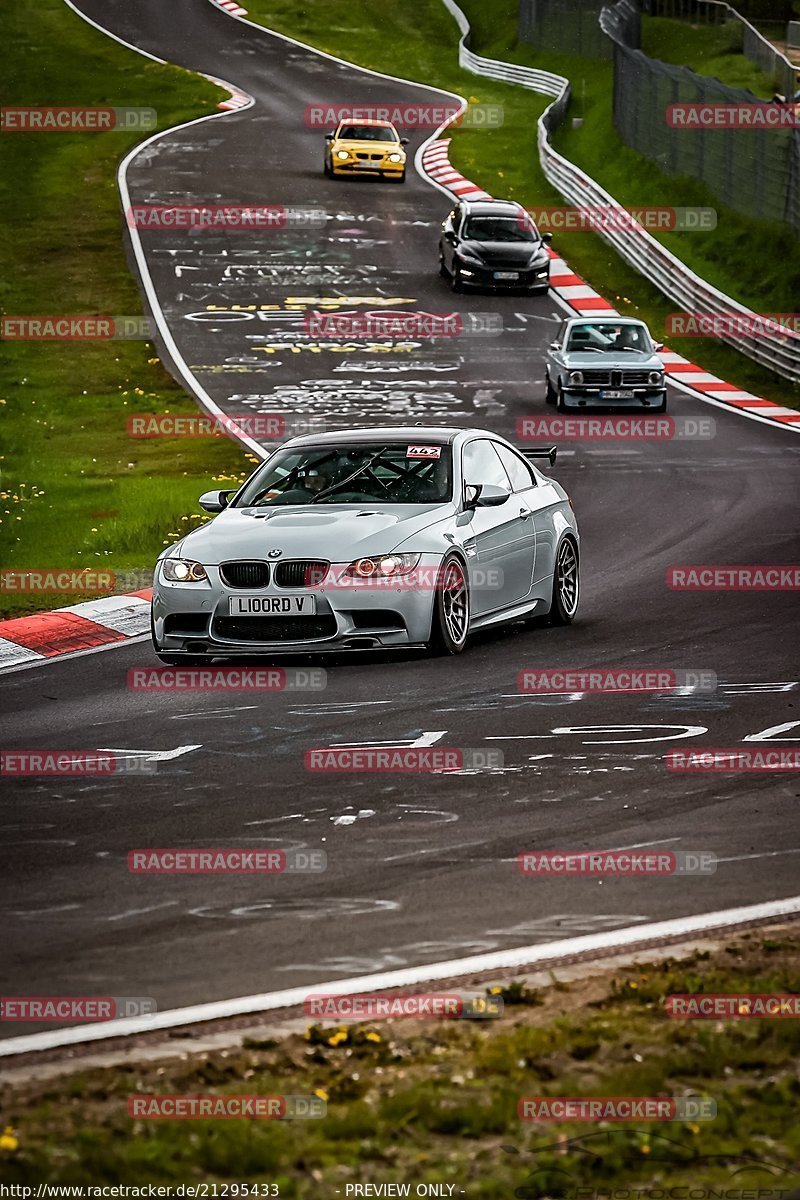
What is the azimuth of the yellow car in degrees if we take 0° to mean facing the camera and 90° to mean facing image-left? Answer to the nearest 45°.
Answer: approximately 0°

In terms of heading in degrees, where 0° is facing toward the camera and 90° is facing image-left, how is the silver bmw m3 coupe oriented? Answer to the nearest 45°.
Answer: approximately 45°

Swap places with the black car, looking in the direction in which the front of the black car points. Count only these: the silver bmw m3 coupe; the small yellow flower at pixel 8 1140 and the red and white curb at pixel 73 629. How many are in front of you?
3

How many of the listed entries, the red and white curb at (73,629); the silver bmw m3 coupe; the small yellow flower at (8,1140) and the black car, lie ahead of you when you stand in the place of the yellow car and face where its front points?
4

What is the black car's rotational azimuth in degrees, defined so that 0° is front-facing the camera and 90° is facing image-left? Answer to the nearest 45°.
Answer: approximately 0°

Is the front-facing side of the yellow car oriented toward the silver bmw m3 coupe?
yes

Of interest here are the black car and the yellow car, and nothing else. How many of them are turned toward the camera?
2

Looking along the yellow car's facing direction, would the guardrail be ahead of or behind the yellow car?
ahead

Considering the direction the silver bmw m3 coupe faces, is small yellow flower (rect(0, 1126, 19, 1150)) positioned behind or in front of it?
in front

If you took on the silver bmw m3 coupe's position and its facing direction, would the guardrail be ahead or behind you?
behind

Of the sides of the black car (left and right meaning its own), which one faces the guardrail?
left
